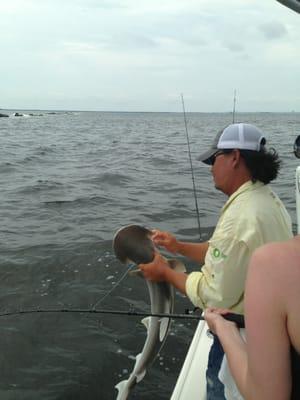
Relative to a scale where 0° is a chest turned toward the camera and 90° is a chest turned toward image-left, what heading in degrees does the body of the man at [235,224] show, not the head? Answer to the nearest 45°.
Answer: approximately 90°

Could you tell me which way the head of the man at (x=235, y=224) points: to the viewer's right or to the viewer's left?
to the viewer's left

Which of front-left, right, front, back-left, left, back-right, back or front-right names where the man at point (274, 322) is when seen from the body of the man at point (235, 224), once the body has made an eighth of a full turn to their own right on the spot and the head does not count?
back-left
